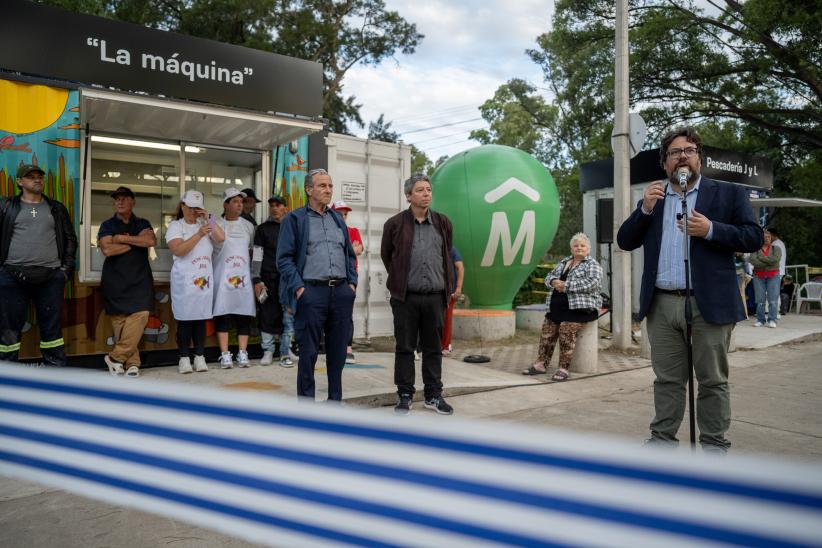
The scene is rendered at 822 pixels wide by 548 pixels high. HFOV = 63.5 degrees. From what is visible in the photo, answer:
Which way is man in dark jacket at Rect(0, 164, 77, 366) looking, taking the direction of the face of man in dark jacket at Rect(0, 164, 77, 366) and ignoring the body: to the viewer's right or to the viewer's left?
to the viewer's right

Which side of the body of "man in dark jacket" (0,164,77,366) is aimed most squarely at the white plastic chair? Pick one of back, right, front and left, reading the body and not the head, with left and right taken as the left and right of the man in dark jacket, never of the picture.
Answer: left

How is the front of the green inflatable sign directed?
toward the camera

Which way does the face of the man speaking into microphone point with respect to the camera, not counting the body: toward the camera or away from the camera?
toward the camera

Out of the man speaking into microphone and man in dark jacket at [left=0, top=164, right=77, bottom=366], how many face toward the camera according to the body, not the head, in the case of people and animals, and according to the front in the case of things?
2

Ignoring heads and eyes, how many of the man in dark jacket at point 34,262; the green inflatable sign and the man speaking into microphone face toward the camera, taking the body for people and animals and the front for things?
3

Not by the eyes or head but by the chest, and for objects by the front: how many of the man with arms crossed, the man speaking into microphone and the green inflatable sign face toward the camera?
3

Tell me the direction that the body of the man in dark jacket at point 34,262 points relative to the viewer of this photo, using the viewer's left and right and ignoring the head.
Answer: facing the viewer

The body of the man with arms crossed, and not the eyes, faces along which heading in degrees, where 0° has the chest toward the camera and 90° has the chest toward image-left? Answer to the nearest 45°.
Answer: approximately 0°

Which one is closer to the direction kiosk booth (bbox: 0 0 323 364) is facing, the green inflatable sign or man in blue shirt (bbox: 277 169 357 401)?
the man in blue shirt

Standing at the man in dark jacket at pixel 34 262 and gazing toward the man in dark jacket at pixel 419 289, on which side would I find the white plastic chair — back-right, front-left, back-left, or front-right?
front-left

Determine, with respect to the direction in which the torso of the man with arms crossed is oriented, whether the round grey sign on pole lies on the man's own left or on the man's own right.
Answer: on the man's own left

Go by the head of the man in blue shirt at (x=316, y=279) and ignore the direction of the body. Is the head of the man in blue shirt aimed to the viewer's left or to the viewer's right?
to the viewer's right

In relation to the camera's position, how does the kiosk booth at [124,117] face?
facing the viewer and to the right of the viewer

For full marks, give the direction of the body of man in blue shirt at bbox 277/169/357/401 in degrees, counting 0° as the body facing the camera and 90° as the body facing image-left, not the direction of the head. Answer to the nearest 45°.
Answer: approximately 315°

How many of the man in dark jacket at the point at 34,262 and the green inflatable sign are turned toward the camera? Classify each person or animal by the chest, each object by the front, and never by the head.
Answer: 2
